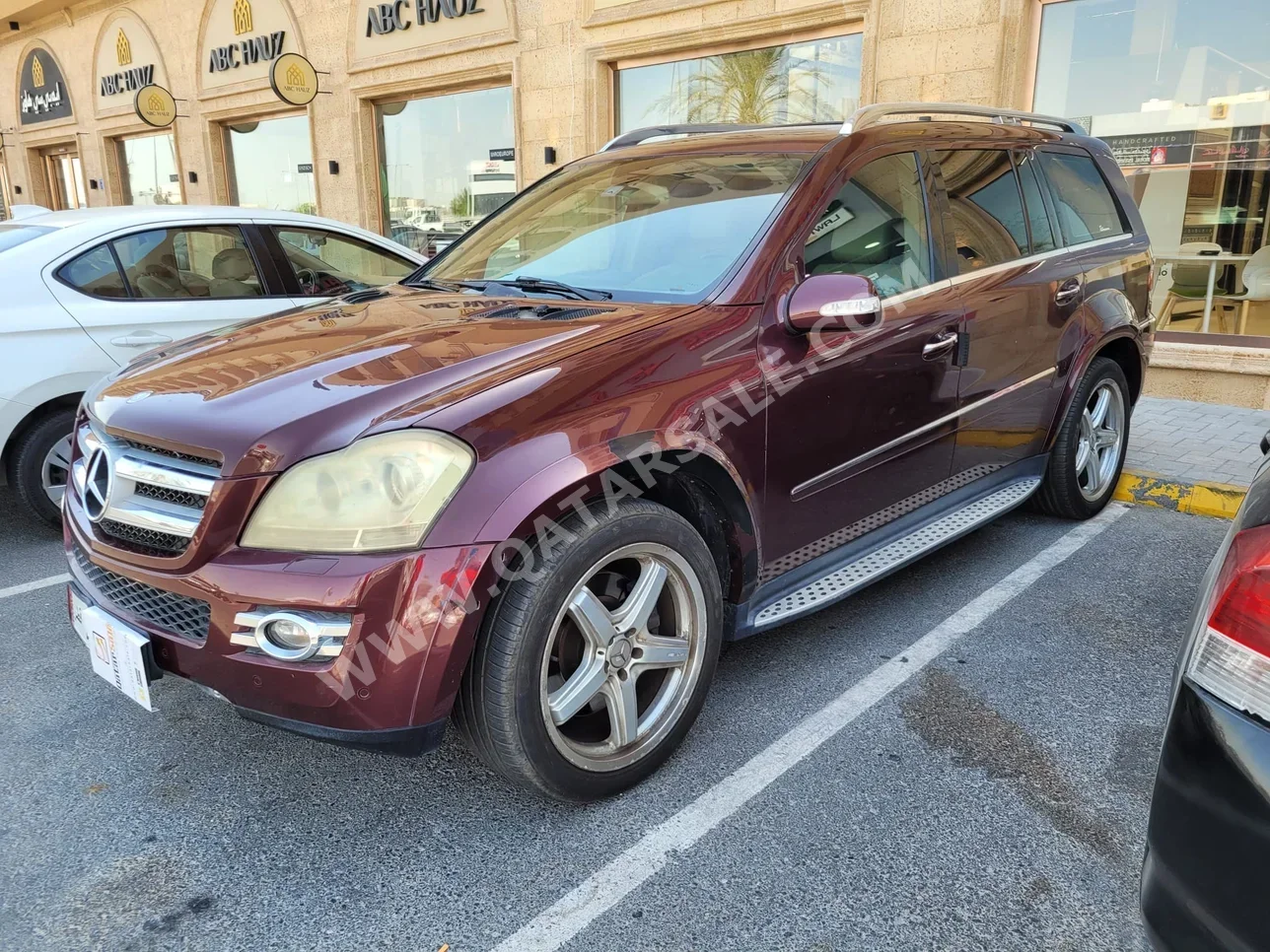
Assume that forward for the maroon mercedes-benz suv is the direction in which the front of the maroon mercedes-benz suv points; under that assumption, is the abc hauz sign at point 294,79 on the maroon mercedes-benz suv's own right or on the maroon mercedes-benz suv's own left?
on the maroon mercedes-benz suv's own right

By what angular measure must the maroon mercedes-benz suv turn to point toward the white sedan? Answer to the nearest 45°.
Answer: approximately 90° to its right

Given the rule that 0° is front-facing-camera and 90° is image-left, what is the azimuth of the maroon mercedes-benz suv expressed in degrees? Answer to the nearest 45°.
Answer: approximately 45°

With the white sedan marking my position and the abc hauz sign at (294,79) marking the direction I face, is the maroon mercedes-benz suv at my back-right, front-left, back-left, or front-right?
back-right
